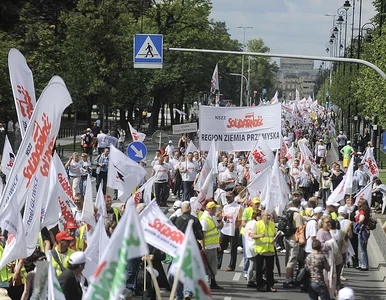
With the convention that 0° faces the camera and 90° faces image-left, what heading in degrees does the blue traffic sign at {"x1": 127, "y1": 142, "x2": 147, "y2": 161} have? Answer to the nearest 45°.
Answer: approximately 0°

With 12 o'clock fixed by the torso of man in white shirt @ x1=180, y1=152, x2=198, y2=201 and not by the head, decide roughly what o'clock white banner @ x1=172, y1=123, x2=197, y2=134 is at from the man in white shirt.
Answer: The white banner is roughly at 6 o'clock from the man in white shirt.

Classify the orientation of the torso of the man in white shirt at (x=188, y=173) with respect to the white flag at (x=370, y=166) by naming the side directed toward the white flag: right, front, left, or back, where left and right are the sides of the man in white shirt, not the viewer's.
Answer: left

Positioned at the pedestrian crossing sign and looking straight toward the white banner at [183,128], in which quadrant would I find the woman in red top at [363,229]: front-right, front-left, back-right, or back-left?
back-right
